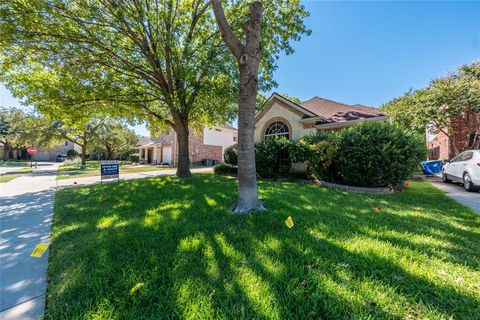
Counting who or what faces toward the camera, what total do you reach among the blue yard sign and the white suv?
1

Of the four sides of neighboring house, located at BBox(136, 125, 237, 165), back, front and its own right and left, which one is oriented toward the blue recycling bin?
left

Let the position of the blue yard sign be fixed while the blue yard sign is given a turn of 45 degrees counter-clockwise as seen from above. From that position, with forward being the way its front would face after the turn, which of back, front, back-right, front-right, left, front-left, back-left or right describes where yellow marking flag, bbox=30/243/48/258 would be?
front-right

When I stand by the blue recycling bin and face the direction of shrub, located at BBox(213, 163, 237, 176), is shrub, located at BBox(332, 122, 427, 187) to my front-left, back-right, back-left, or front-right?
front-left

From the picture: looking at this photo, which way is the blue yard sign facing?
toward the camera

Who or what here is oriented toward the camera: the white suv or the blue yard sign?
the blue yard sign

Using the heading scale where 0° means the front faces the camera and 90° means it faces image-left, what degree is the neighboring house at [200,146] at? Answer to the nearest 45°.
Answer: approximately 45°

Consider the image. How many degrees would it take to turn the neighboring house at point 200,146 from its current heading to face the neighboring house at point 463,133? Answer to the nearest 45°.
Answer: approximately 90° to its left

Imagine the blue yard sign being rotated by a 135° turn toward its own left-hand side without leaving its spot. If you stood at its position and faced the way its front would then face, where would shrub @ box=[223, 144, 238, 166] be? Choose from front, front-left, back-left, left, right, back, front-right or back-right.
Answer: front-right

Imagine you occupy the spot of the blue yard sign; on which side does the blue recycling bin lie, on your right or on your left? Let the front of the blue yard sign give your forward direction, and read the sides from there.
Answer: on your left

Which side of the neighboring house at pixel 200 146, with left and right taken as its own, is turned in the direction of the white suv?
left

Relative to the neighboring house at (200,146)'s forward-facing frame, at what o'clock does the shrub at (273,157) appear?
The shrub is roughly at 10 o'clock from the neighboring house.

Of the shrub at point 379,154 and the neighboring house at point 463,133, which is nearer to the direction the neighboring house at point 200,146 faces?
the shrub
